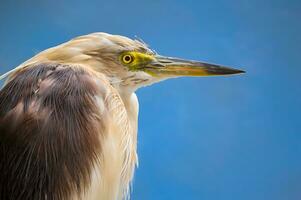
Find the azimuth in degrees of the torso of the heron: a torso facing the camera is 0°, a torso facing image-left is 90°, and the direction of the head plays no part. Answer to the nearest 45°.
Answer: approximately 270°
